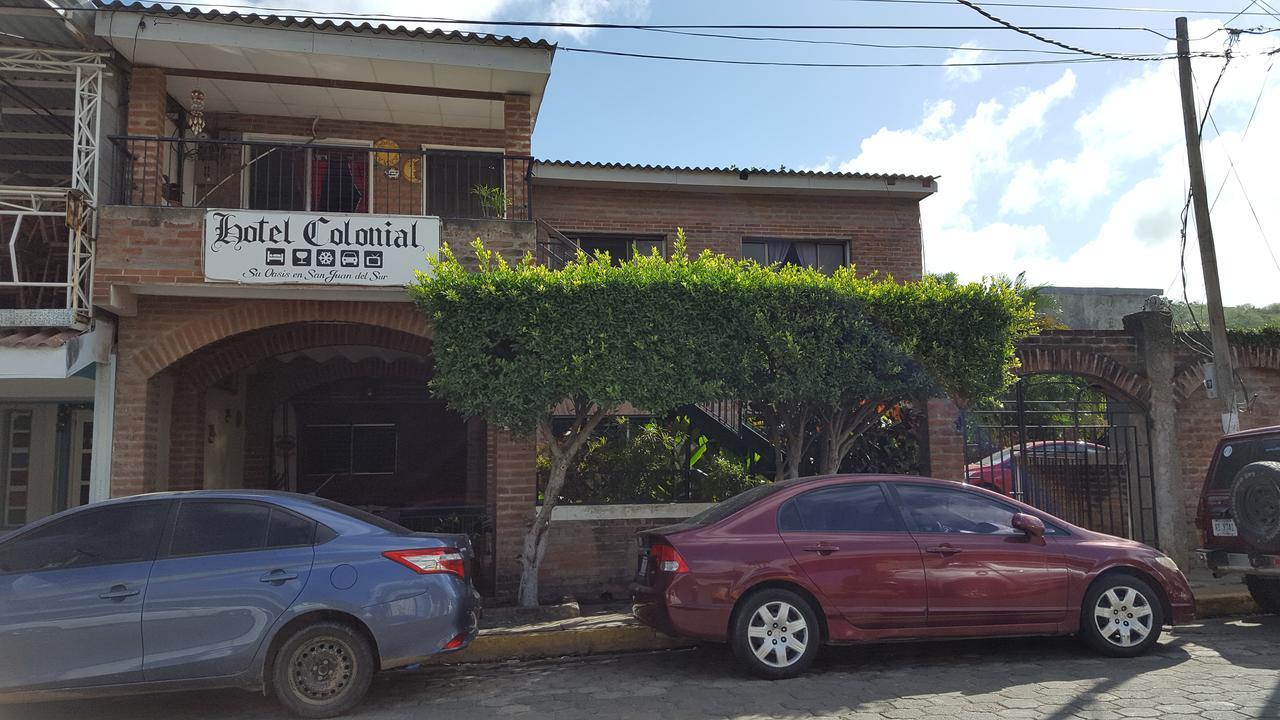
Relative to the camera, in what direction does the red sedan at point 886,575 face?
facing to the right of the viewer

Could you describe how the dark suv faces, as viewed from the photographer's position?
facing away from the viewer and to the right of the viewer

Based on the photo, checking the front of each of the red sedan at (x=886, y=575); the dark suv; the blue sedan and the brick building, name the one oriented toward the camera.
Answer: the brick building

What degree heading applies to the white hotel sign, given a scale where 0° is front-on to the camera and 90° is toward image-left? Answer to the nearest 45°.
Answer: approximately 0°

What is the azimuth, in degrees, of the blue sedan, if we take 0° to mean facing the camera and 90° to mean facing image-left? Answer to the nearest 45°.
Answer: approximately 90°

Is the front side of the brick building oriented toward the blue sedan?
yes

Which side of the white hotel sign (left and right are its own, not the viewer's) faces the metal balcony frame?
right

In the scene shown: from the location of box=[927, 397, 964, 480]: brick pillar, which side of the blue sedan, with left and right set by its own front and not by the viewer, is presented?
back

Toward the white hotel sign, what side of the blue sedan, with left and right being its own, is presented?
right
